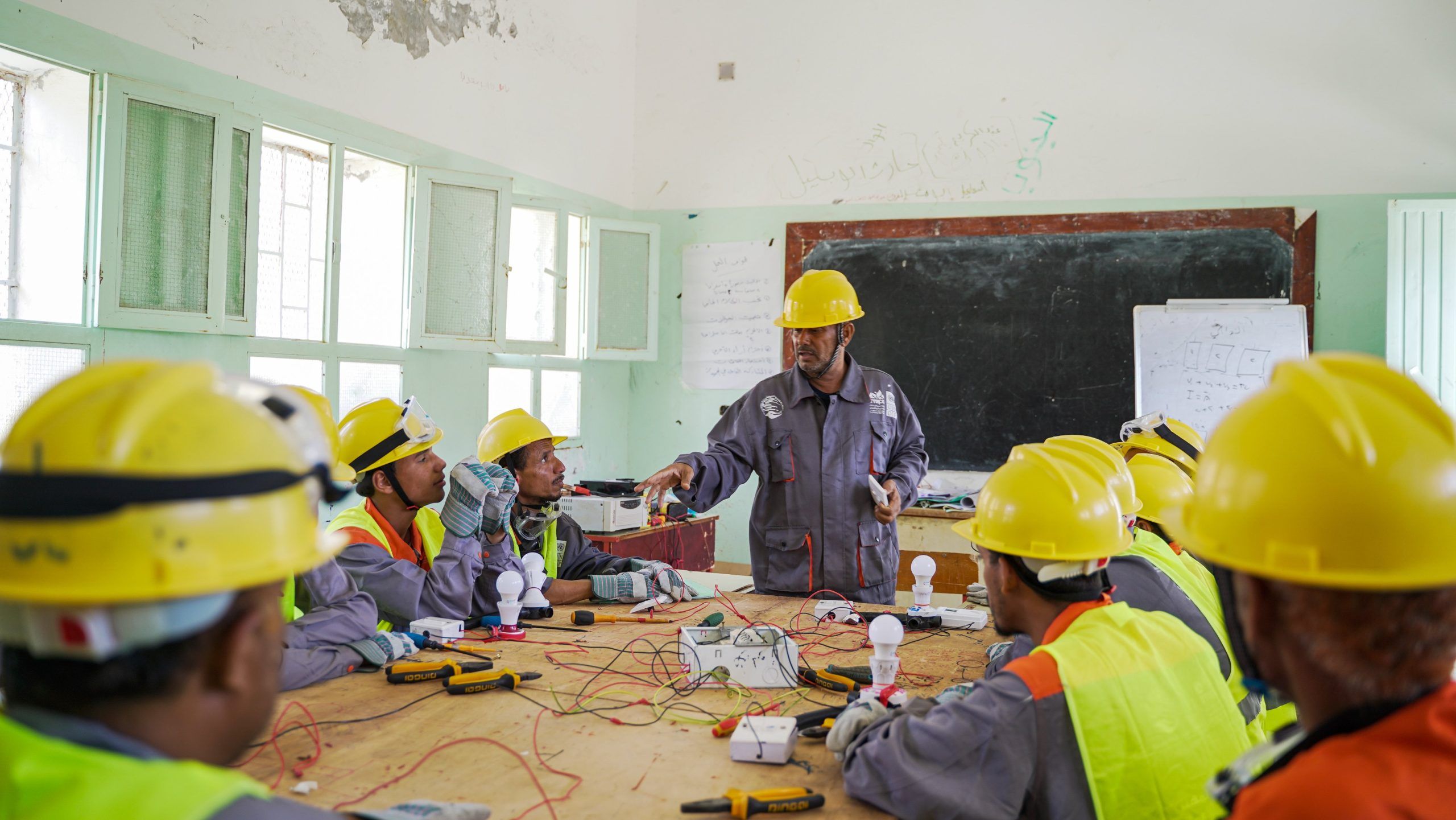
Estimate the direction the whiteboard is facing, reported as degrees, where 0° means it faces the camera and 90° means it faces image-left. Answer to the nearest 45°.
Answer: approximately 0°

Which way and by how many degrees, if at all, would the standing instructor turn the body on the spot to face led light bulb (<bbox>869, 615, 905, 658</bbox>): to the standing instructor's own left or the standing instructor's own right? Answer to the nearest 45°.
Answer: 0° — they already face it

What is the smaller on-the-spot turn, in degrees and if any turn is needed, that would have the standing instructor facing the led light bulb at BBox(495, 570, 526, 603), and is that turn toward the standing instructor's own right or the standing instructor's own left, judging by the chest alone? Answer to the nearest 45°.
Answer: approximately 45° to the standing instructor's own right

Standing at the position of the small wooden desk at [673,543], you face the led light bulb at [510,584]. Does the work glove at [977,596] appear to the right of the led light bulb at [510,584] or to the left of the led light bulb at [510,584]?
left

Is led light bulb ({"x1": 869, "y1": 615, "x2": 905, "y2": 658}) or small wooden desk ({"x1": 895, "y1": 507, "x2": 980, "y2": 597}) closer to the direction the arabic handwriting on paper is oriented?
the led light bulb
